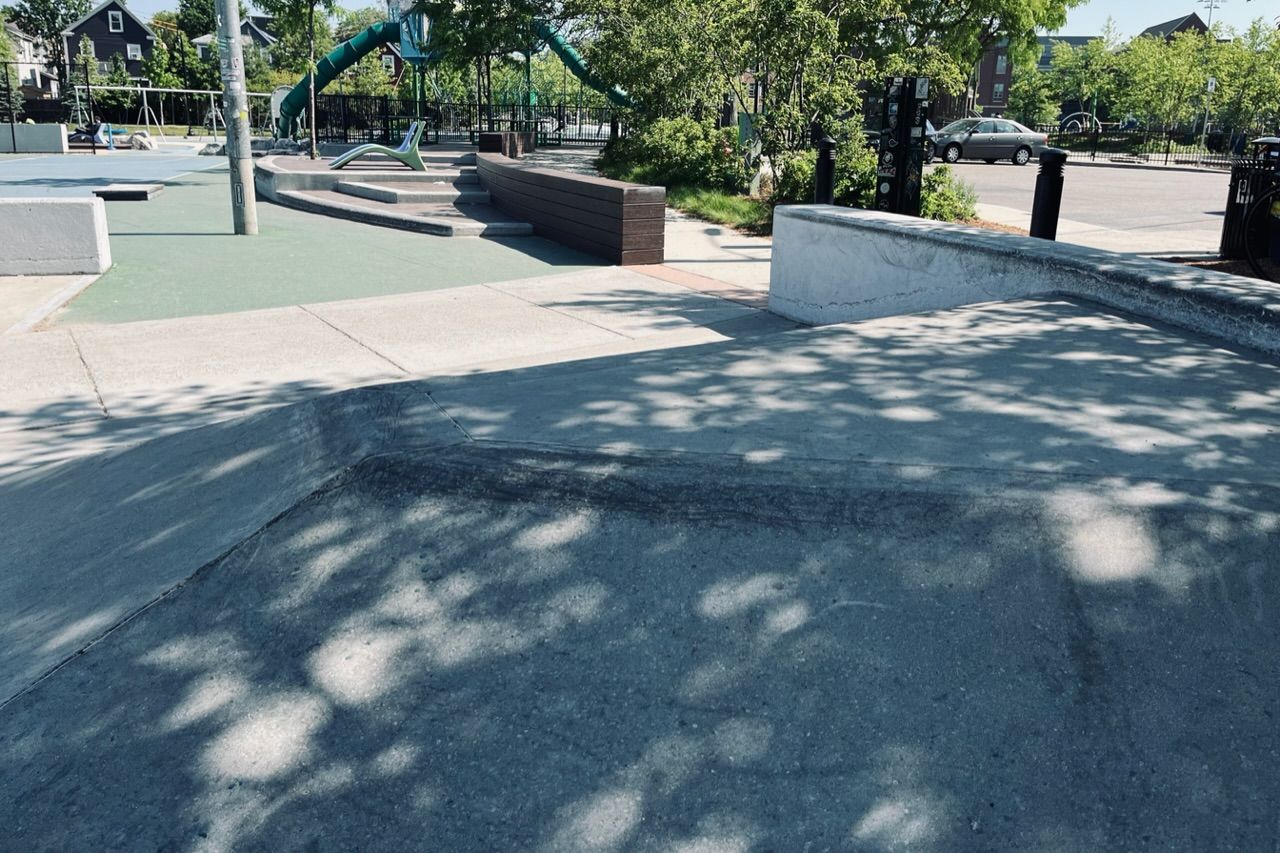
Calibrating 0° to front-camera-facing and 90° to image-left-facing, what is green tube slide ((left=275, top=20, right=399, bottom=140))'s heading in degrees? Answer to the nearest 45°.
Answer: approximately 90°

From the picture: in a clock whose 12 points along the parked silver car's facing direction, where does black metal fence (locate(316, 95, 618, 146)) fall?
The black metal fence is roughly at 12 o'clock from the parked silver car.

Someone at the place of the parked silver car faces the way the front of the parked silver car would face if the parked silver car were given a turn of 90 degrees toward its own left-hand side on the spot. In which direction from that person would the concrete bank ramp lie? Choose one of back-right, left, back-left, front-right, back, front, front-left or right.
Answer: front

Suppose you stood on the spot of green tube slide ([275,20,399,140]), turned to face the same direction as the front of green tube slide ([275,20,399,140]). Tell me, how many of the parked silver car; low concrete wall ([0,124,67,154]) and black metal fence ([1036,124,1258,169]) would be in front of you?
1

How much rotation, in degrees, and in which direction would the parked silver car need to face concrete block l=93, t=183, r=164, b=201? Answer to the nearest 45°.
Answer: approximately 45° to its left

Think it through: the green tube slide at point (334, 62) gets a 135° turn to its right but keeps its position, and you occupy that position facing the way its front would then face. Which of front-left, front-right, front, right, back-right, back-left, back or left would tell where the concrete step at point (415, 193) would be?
back-right

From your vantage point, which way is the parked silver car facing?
to the viewer's left

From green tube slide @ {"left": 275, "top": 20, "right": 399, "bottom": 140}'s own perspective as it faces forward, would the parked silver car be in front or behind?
behind

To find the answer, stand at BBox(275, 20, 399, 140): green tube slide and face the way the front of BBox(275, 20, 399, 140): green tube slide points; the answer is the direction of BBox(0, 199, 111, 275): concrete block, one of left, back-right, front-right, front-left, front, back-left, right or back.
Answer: left

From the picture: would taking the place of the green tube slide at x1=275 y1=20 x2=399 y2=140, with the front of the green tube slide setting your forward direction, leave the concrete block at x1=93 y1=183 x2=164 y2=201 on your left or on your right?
on your left
